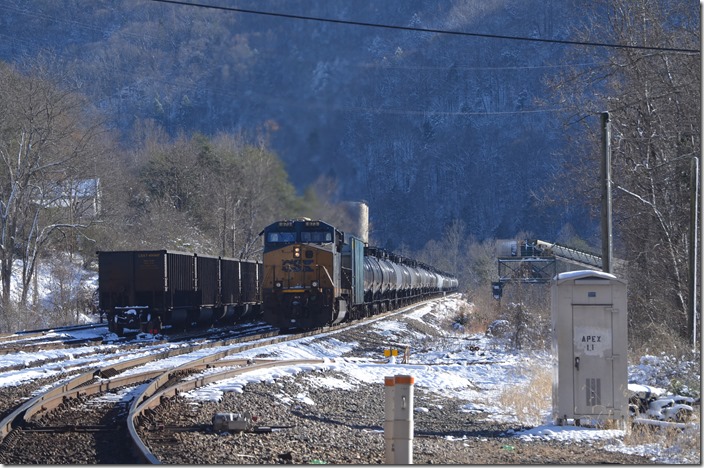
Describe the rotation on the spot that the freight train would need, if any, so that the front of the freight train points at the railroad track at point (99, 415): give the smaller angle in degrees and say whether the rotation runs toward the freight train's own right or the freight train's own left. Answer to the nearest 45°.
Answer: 0° — it already faces it

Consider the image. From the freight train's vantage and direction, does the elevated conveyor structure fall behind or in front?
behind

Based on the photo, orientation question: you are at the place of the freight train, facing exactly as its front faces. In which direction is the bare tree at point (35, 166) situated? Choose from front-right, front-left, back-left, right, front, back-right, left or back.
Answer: back-right

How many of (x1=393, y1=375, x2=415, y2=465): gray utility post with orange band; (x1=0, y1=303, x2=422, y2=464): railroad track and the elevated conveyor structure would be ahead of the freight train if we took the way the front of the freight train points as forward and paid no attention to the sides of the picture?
2

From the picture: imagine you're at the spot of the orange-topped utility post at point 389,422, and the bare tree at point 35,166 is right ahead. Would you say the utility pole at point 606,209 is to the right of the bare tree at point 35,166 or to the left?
right

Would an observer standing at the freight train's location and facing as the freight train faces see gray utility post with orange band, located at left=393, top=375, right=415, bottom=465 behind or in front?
in front

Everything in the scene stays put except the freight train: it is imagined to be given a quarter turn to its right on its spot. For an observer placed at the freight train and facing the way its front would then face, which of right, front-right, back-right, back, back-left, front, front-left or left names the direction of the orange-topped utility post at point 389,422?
left

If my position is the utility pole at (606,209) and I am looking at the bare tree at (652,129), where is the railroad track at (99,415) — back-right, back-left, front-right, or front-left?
back-left

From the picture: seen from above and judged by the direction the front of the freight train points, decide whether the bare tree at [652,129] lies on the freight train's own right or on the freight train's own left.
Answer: on the freight train's own left

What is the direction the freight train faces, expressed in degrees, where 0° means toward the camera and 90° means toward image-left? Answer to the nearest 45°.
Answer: approximately 0°

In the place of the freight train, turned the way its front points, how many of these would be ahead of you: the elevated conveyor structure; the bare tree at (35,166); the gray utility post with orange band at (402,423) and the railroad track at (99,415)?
2
